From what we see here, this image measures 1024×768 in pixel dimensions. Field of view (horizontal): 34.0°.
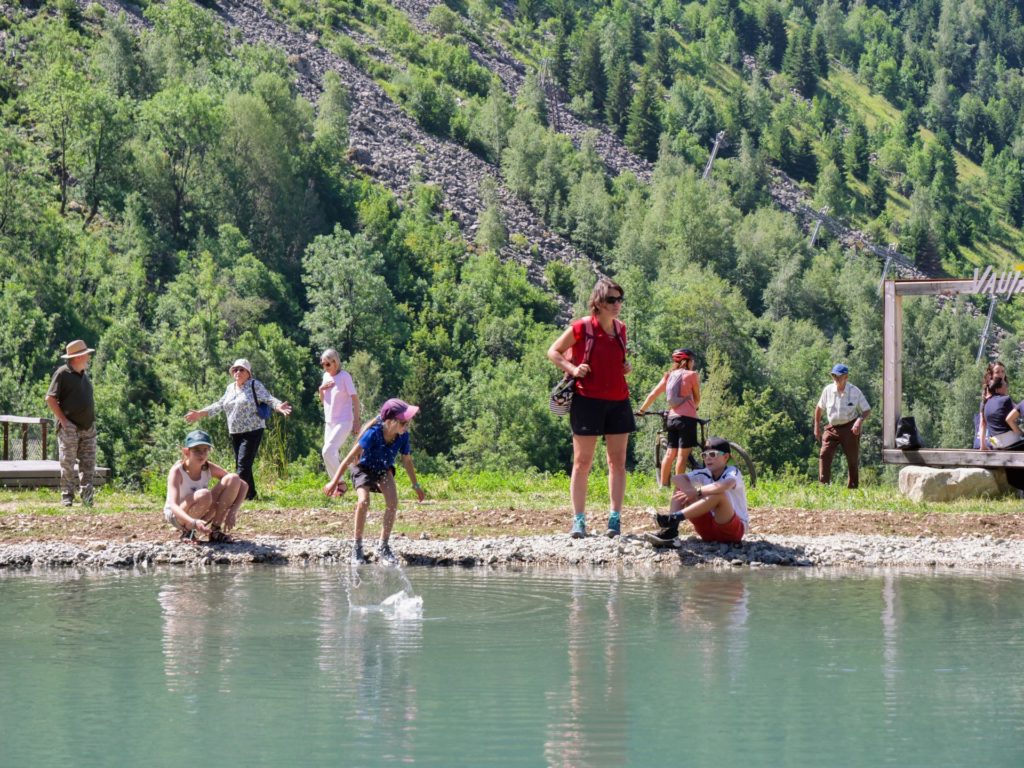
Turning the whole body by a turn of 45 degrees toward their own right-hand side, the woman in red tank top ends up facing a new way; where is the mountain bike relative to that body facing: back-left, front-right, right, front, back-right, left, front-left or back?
back

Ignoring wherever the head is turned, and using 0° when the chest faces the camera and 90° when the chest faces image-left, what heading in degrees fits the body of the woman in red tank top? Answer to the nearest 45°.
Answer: approximately 315°

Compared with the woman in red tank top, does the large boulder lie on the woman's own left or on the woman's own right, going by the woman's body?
on the woman's own left

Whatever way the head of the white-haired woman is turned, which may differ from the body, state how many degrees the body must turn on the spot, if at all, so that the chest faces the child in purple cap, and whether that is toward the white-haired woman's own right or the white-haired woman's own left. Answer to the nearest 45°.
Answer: approximately 45° to the white-haired woman's own left

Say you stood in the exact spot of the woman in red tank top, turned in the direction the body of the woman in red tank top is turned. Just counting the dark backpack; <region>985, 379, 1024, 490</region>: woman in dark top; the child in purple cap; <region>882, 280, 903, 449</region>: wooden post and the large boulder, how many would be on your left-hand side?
4

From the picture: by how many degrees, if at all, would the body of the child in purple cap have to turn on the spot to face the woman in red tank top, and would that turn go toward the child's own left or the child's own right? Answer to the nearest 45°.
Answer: approximately 45° to the child's own left

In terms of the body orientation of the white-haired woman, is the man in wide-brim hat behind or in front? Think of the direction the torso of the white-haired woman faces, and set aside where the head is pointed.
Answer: in front

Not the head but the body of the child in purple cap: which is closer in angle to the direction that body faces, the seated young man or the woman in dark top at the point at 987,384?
the seated young man

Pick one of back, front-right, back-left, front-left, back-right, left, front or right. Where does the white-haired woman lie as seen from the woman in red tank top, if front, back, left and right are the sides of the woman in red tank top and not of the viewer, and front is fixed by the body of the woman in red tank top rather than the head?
back

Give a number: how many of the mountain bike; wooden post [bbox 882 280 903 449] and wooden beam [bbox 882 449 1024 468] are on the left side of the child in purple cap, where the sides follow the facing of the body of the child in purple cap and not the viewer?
3

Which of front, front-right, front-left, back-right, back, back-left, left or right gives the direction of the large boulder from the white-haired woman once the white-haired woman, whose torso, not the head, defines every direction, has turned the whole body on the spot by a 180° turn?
front-right

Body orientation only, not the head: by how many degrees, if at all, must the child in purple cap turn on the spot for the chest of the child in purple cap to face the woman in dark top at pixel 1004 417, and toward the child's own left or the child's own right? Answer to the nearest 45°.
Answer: approximately 90° to the child's own left

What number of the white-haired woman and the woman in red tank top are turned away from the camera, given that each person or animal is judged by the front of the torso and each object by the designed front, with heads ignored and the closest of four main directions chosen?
0

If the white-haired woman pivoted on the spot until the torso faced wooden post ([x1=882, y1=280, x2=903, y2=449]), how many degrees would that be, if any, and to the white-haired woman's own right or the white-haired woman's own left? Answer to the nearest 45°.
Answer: approximately 135° to the white-haired woman's own left

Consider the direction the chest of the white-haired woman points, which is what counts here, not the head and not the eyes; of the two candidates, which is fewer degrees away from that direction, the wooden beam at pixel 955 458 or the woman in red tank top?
the woman in red tank top

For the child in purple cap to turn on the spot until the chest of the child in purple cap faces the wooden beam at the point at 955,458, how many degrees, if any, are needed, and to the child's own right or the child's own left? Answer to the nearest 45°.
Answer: approximately 90° to the child's own left
